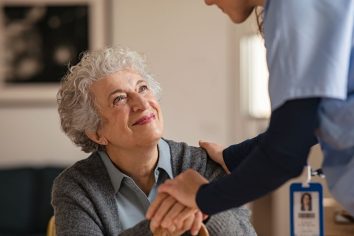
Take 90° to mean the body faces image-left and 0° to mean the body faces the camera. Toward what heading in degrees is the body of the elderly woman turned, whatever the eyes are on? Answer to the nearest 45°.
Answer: approximately 315°

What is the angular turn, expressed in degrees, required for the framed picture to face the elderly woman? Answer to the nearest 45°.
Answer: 0° — it already faces them

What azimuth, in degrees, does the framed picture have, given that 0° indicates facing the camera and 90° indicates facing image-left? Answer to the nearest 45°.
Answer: approximately 0°

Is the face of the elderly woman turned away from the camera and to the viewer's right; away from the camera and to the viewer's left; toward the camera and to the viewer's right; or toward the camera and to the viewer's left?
toward the camera and to the viewer's right

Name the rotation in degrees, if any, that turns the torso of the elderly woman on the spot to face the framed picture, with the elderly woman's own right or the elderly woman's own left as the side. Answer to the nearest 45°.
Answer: approximately 135° to the elderly woman's own left
